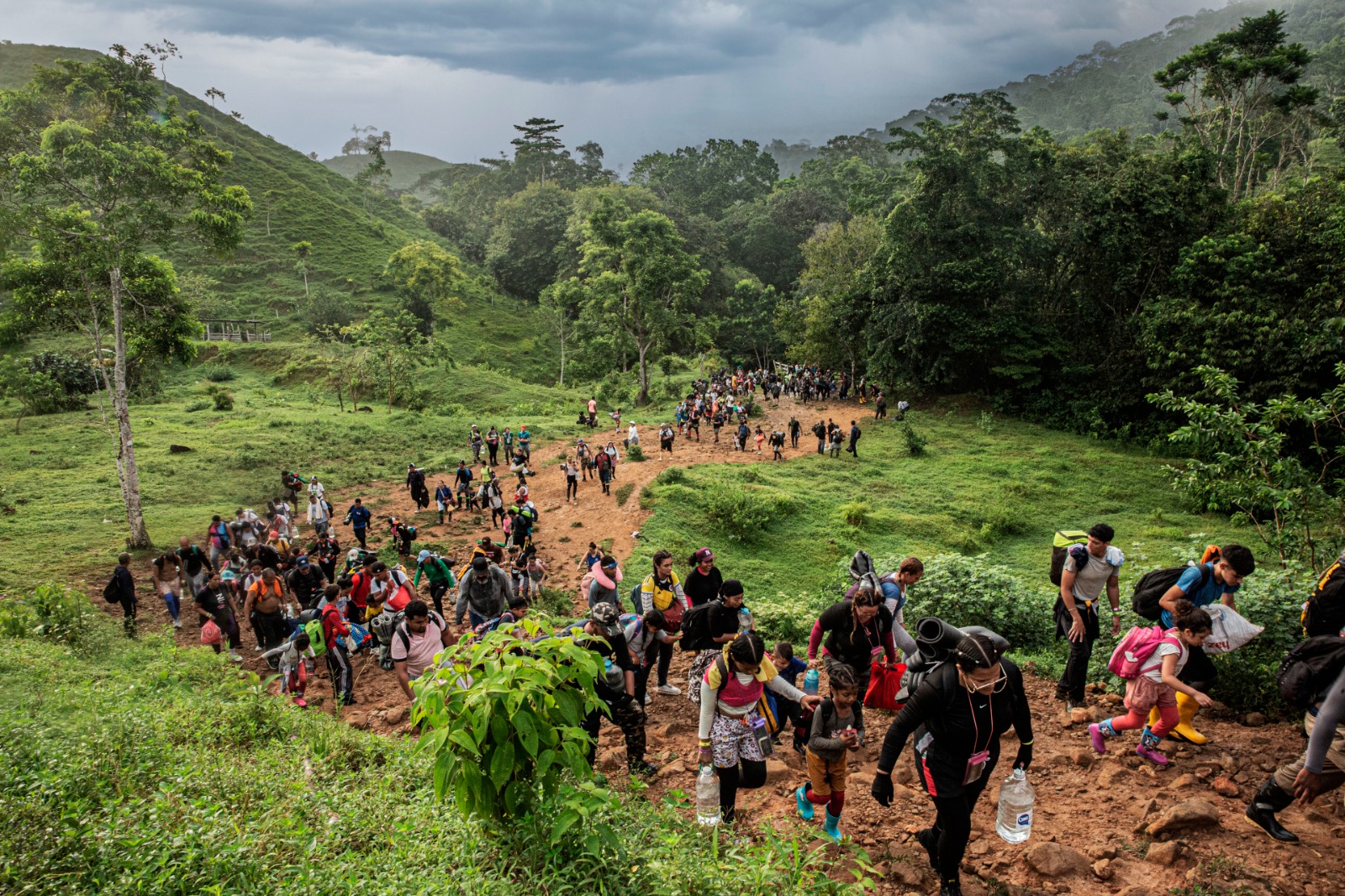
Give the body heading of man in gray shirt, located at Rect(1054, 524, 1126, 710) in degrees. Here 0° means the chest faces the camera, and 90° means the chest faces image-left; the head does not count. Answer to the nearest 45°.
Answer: approximately 315°

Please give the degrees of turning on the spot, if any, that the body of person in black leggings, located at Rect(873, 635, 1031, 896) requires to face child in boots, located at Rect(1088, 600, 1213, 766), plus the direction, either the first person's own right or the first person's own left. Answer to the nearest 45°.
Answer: approximately 90° to the first person's own left

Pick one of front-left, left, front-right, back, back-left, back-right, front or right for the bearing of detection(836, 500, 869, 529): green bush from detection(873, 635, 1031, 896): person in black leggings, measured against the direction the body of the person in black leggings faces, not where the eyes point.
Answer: back-left

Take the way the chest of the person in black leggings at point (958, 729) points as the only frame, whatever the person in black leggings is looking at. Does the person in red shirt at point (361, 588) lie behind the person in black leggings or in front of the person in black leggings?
behind

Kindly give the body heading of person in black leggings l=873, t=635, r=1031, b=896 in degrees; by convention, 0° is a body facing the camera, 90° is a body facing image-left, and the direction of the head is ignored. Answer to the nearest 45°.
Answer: approximately 315°

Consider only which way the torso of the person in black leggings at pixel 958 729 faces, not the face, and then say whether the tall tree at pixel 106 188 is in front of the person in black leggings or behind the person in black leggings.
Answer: behind

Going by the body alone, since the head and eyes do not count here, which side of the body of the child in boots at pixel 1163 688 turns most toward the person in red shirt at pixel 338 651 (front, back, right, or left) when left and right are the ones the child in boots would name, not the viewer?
back

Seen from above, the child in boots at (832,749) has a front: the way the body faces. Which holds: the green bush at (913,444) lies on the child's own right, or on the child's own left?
on the child's own left

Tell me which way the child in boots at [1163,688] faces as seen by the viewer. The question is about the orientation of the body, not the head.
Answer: to the viewer's right

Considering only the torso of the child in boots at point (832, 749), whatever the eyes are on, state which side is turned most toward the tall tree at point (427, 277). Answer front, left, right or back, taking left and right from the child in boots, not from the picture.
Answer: back

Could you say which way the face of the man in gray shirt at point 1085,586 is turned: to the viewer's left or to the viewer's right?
to the viewer's left

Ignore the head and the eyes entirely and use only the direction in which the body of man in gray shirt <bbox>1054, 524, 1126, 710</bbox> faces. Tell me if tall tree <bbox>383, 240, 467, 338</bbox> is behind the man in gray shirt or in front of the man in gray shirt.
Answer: behind
